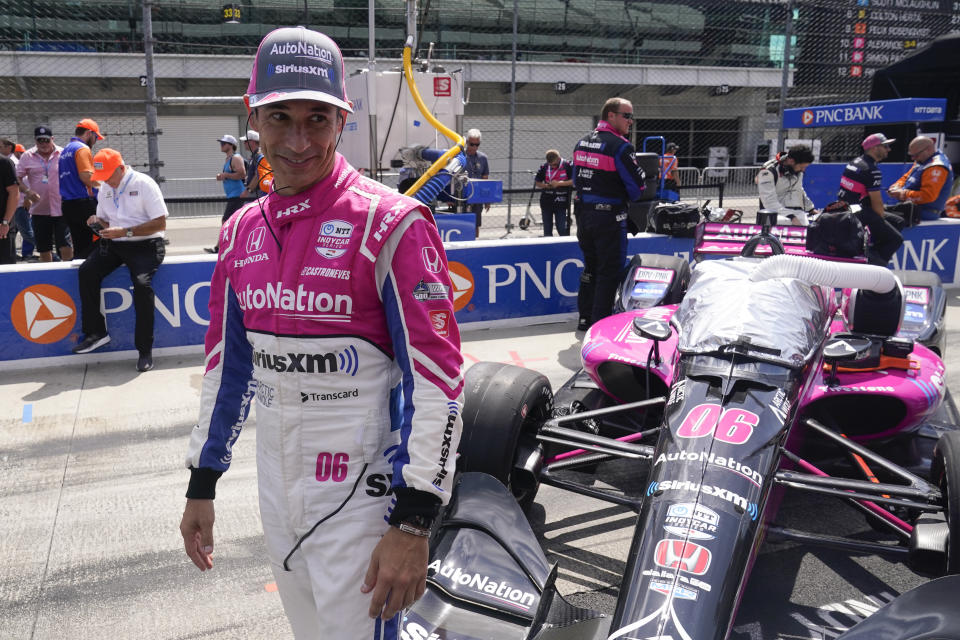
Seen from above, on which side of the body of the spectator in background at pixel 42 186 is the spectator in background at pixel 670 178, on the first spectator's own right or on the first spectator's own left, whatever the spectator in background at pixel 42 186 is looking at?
on the first spectator's own left

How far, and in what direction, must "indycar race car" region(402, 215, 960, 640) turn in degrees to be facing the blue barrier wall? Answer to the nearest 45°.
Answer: approximately 135° to its right

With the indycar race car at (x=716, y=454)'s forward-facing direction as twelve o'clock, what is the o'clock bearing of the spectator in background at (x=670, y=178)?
The spectator in background is roughly at 6 o'clock from the indycar race car.

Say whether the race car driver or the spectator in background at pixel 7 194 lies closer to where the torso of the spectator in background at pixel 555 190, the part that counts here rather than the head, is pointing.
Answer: the race car driver

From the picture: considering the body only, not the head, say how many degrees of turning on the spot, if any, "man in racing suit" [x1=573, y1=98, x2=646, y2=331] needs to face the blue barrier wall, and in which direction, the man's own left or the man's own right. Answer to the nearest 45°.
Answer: approximately 135° to the man's own left

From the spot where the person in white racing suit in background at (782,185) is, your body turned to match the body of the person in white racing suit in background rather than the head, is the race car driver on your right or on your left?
on your right

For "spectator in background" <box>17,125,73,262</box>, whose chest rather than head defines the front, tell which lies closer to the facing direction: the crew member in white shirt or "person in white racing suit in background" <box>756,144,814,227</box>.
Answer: the crew member in white shirt

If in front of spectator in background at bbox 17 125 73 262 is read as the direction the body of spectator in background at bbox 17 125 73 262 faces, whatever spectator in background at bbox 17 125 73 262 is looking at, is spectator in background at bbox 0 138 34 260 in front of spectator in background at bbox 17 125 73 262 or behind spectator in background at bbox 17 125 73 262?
behind

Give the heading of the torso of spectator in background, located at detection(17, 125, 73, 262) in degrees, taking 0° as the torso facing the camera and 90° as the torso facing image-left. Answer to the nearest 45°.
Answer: approximately 0°
